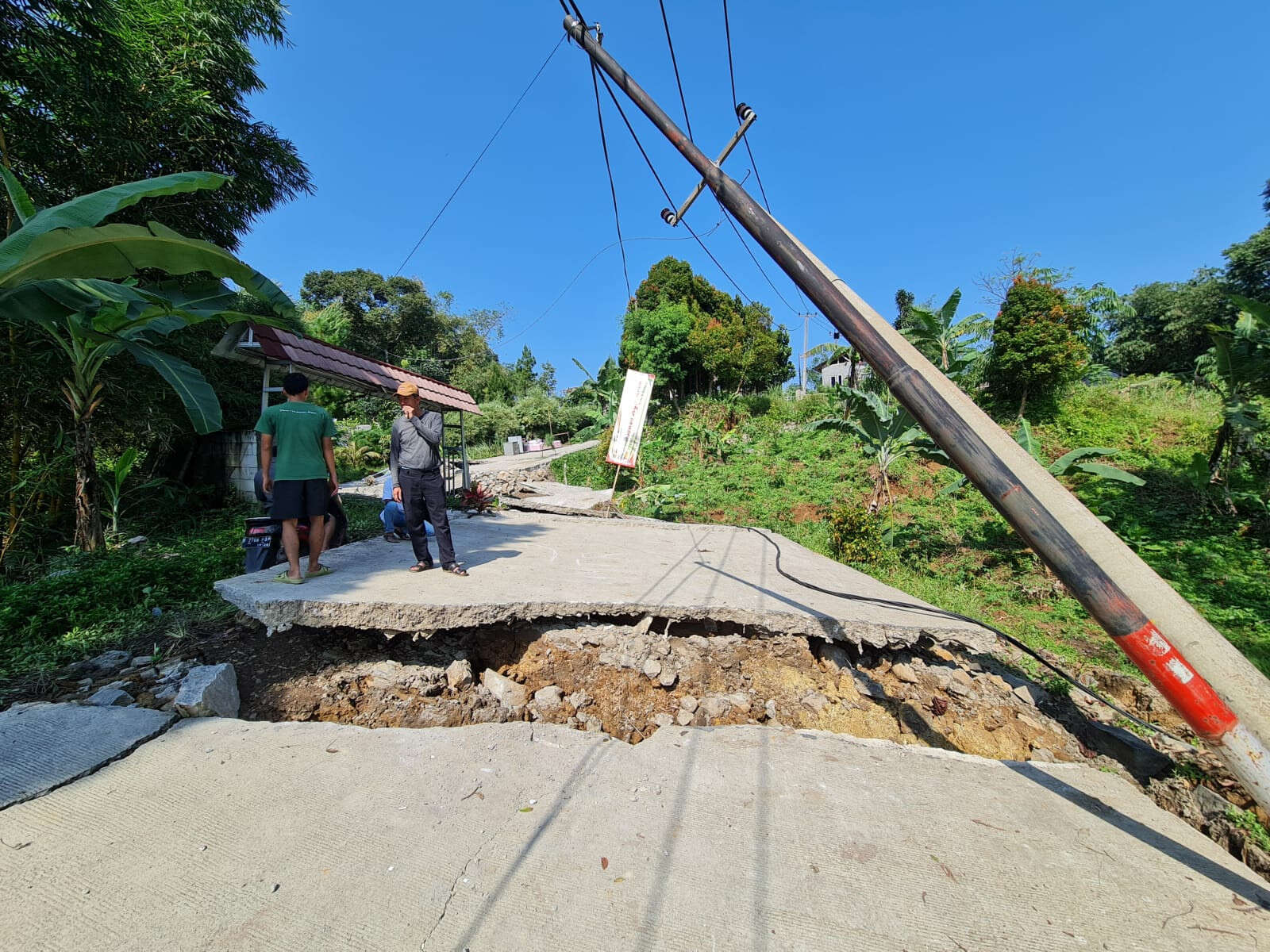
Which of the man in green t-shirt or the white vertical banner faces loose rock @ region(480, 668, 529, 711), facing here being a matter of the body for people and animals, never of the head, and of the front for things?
the white vertical banner

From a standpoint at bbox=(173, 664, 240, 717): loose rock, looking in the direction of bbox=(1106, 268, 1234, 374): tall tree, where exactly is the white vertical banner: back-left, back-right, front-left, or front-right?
front-left

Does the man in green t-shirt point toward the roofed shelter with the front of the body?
yes

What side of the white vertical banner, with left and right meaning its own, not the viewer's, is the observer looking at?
front

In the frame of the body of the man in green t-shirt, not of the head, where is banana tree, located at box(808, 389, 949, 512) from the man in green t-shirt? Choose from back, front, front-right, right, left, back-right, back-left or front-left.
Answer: right

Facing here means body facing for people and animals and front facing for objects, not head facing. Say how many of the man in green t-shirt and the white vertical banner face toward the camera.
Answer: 1

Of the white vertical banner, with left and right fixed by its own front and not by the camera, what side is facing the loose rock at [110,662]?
front

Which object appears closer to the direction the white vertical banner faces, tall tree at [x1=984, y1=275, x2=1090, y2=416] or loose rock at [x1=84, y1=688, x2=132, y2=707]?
the loose rock

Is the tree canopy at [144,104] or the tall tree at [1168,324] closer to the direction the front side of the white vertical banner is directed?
the tree canopy

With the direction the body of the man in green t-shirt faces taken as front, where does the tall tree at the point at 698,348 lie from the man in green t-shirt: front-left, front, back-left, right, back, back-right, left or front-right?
front-right

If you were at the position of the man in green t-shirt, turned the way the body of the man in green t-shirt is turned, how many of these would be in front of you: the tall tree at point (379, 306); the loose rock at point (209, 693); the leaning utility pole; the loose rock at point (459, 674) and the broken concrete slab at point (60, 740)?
1

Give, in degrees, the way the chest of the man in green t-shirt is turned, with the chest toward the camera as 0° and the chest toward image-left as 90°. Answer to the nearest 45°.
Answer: approximately 180°

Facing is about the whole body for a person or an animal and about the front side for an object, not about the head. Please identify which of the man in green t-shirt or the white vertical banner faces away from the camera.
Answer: the man in green t-shirt

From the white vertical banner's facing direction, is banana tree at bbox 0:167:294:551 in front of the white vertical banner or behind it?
in front

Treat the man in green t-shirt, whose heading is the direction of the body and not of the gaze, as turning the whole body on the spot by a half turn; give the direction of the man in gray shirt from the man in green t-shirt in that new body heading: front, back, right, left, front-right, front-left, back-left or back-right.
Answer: left

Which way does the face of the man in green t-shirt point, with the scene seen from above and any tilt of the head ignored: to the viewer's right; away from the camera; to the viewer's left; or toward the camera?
away from the camera

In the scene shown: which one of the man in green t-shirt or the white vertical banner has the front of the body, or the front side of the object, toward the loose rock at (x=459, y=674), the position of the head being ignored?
the white vertical banner
